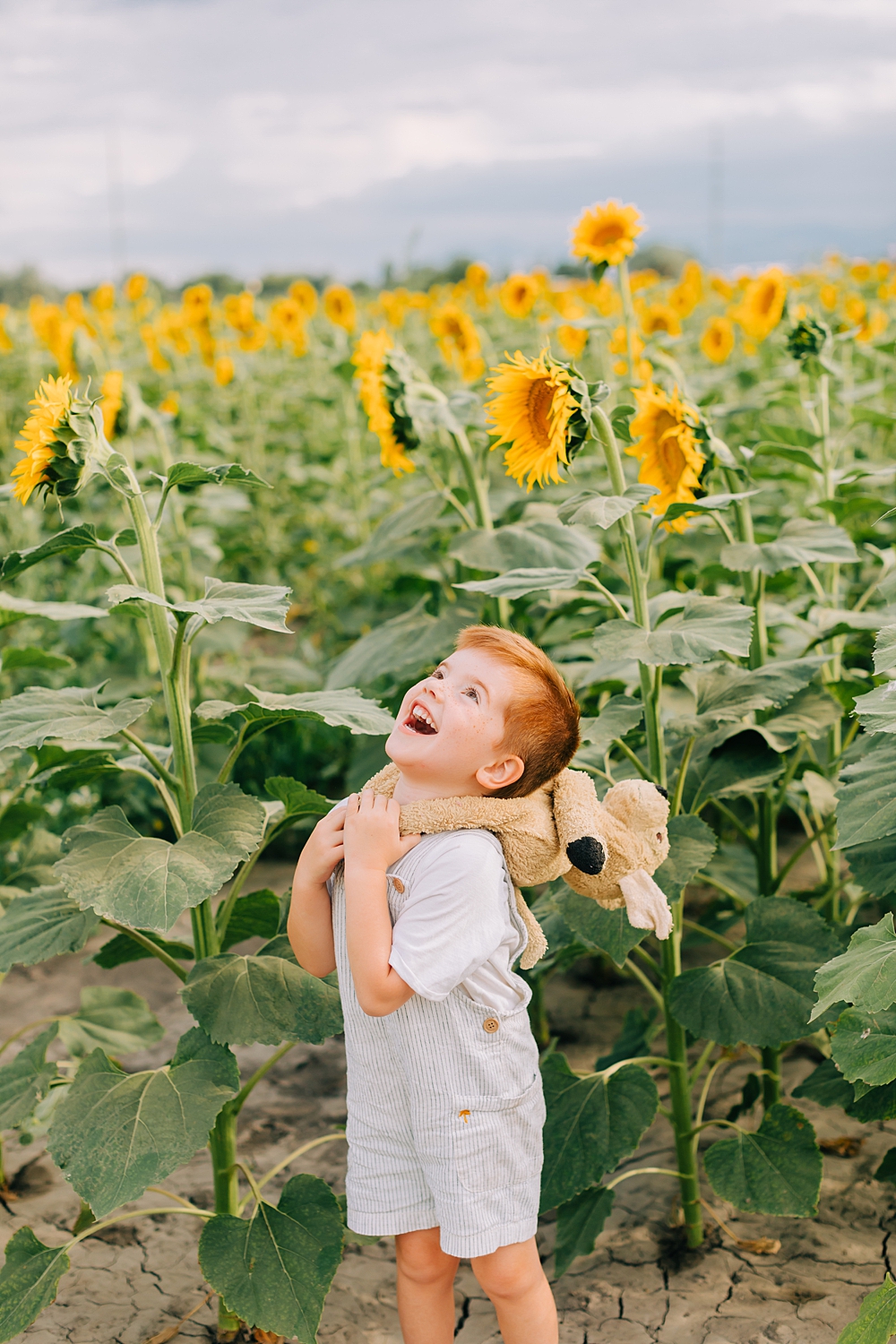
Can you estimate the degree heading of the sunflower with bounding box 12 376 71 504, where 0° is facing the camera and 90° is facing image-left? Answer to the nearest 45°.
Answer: approximately 90°

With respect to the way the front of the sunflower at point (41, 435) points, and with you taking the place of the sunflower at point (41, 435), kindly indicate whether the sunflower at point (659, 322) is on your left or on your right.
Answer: on your right

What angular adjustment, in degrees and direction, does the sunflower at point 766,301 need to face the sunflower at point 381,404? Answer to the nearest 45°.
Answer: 0° — it already faces it

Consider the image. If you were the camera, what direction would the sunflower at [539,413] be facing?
facing the viewer and to the left of the viewer

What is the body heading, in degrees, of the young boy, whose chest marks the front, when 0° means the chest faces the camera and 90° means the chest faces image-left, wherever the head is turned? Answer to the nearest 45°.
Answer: approximately 45°

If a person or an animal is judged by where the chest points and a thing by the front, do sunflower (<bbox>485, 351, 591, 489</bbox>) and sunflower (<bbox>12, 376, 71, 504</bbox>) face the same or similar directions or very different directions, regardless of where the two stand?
same or similar directions

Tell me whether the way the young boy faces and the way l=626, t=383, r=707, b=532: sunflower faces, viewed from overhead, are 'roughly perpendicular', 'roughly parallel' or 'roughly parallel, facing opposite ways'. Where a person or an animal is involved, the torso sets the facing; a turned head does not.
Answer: roughly parallel

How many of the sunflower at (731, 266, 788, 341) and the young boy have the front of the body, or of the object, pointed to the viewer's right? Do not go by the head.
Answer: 0

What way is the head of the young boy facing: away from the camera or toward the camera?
toward the camera
